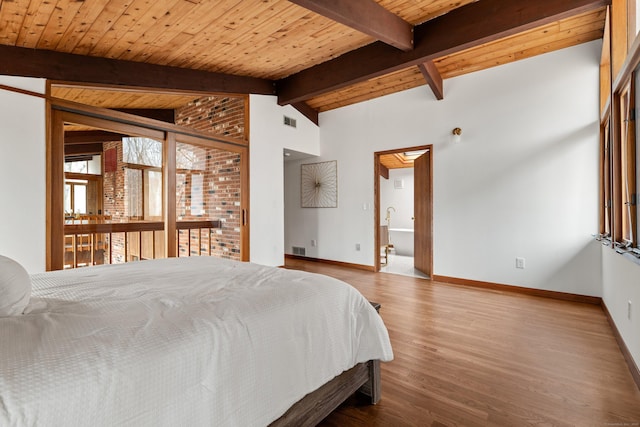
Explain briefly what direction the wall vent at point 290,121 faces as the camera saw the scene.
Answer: facing the viewer and to the right of the viewer

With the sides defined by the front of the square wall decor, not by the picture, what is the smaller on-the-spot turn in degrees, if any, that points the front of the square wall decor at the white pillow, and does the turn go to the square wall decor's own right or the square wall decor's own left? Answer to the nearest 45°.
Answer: approximately 45° to the square wall decor's own left

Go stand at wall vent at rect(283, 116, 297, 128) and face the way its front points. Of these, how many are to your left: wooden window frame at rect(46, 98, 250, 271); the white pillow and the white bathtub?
1

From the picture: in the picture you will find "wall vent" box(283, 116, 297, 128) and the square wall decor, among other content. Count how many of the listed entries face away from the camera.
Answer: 0

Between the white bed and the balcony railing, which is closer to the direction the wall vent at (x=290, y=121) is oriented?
the white bed

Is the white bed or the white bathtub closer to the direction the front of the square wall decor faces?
the white bed

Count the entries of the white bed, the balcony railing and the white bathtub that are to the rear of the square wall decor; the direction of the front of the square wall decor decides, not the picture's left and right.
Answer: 1

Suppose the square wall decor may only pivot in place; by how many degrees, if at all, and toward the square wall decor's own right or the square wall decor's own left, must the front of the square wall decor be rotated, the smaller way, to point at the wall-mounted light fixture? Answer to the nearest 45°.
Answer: approximately 90° to the square wall decor's own left

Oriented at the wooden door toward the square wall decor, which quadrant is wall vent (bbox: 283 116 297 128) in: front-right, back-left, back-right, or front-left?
front-left

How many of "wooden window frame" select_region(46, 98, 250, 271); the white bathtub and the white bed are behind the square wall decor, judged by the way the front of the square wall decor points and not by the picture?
1

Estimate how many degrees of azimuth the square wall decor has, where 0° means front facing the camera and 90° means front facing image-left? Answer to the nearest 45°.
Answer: approximately 45°
